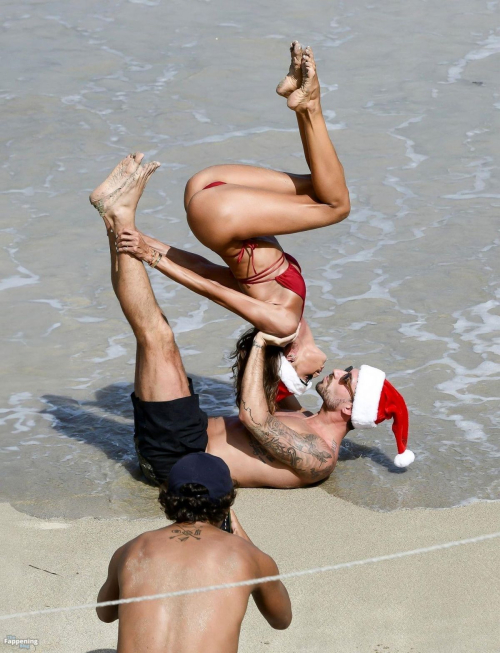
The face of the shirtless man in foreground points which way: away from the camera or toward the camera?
away from the camera

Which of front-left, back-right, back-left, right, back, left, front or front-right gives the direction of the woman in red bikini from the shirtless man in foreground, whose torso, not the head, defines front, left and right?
front

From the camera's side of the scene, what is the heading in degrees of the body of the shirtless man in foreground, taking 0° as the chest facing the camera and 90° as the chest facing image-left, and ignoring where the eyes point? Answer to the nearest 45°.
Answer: approximately 180°

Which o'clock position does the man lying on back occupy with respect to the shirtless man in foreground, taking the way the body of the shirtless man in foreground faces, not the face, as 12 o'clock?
The man lying on back is roughly at 12 o'clock from the shirtless man in foreground.
